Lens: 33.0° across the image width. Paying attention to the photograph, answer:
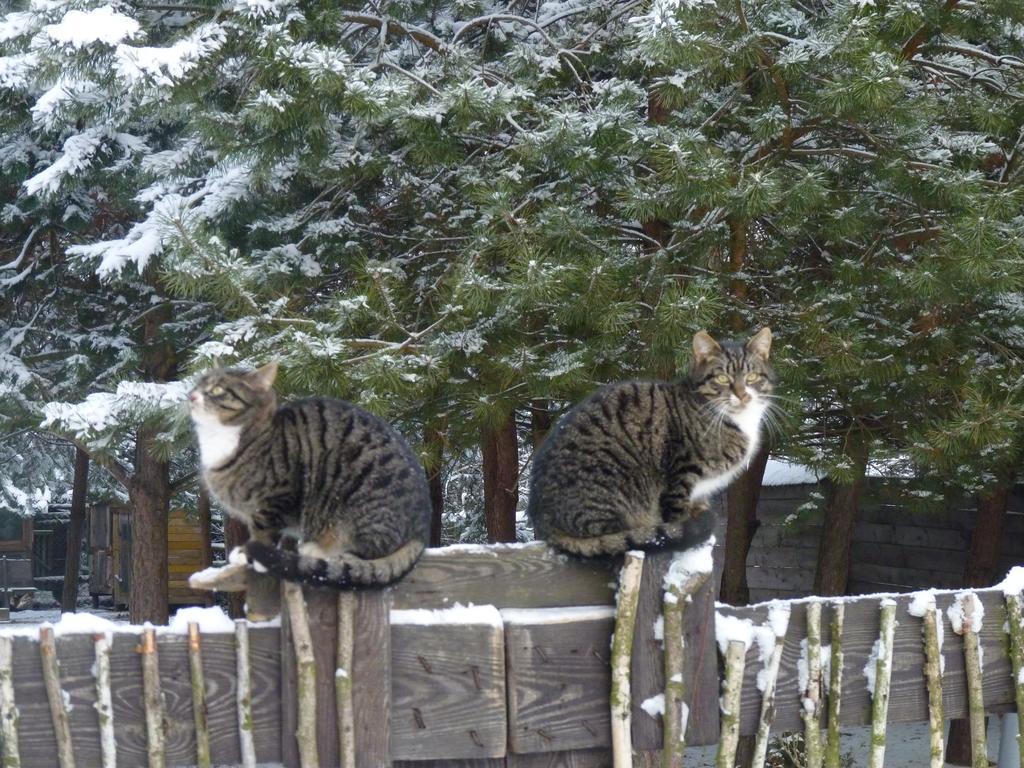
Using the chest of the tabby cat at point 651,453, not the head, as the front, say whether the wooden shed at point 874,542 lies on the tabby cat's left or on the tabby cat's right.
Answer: on the tabby cat's left

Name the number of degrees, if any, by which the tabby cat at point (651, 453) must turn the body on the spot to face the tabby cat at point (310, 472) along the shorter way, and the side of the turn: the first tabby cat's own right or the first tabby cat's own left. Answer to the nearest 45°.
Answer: approximately 135° to the first tabby cat's own right

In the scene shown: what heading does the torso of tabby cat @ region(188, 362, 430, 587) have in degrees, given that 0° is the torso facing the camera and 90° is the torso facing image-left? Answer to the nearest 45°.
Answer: approximately 90°

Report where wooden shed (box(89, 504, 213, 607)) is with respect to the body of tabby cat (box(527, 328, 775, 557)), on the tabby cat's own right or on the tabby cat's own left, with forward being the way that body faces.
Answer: on the tabby cat's own left

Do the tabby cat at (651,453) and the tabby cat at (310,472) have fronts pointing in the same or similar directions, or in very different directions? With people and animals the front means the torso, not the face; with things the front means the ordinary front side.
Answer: very different directions

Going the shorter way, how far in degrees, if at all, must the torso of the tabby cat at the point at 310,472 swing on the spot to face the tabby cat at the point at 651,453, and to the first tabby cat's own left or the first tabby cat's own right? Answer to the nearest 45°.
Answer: approximately 180°

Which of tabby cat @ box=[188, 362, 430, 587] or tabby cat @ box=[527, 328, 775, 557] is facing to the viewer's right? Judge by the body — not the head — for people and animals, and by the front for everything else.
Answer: tabby cat @ box=[527, 328, 775, 557]

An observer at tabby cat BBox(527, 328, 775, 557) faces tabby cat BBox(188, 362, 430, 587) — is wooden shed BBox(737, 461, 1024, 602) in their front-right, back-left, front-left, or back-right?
back-right

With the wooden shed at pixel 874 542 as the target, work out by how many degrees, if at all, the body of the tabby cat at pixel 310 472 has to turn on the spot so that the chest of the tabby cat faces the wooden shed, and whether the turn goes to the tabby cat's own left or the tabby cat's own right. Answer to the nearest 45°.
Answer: approximately 135° to the tabby cat's own right

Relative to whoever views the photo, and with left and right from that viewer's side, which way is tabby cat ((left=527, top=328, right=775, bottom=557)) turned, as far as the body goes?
facing to the right of the viewer
